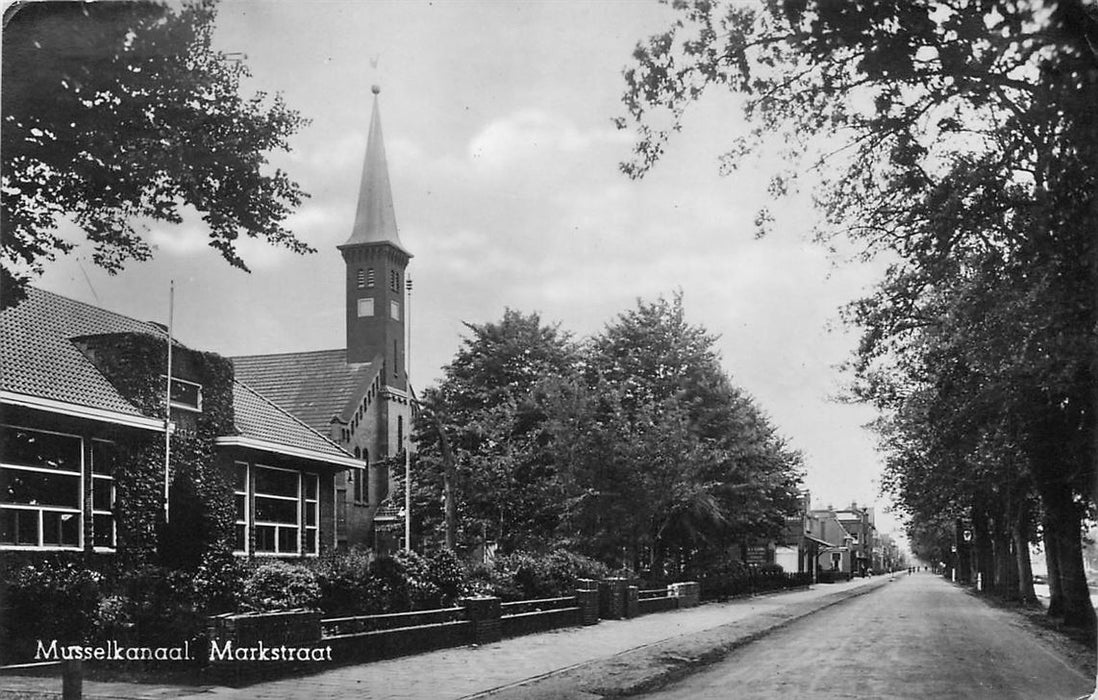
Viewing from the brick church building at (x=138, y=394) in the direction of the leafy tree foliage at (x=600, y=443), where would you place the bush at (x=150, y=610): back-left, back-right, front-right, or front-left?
back-right

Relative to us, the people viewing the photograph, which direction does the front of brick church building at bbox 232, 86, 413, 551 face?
facing the viewer and to the right of the viewer

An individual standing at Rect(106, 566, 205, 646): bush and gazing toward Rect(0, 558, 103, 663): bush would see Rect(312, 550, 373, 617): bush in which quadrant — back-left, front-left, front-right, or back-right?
back-right
